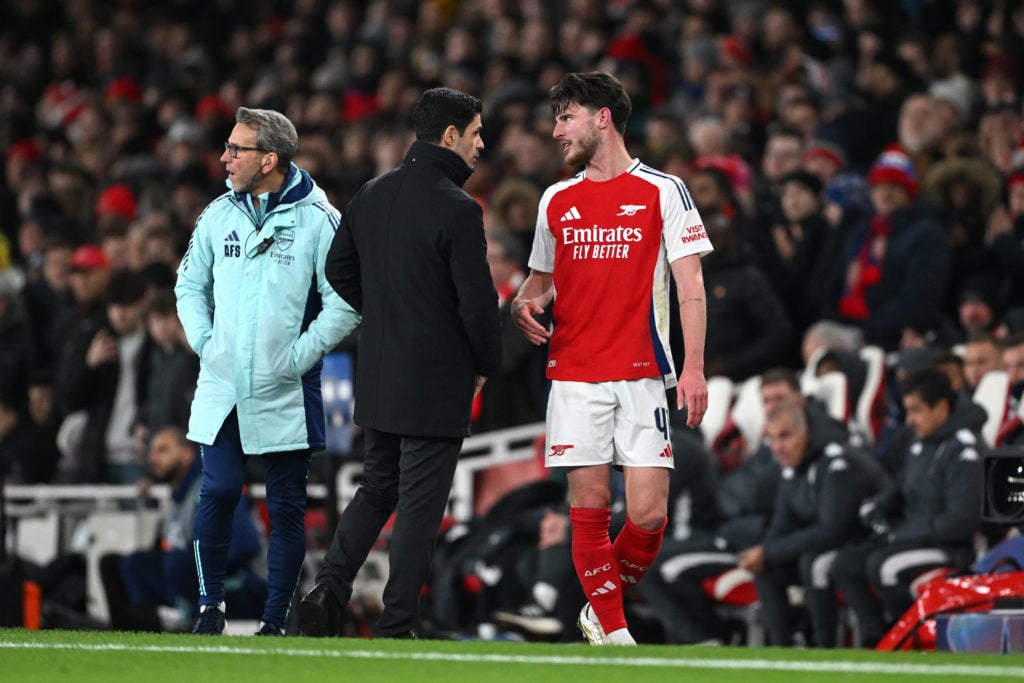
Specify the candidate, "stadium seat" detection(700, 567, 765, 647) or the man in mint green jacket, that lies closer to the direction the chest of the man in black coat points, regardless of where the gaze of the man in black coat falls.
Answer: the stadium seat

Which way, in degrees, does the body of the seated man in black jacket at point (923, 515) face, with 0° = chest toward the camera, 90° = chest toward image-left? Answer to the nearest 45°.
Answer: approximately 45°

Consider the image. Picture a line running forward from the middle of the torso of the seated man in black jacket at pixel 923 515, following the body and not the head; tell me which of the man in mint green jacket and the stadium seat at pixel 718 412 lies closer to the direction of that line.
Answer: the man in mint green jacket

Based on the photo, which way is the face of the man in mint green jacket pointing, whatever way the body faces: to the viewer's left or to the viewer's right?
to the viewer's left

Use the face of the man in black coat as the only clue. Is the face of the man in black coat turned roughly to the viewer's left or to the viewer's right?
to the viewer's right

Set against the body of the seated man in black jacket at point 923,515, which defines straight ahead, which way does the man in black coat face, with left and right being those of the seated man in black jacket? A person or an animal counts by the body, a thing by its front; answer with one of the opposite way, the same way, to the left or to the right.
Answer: the opposite way

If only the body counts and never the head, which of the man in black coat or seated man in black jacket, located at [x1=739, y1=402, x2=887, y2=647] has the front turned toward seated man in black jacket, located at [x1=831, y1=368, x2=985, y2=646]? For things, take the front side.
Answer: the man in black coat

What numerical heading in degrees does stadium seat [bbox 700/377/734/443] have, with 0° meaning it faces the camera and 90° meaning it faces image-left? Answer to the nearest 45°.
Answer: approximately 45°

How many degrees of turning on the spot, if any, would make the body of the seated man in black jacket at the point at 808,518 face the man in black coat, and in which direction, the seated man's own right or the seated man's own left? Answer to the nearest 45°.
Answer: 0° — they already face them

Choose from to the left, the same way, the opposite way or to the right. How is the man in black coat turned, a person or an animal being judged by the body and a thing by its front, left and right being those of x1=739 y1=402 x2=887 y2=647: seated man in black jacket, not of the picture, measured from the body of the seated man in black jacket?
the opposite way

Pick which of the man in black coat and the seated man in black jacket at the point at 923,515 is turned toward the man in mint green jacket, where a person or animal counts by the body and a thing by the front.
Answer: the seated man in black jacket
